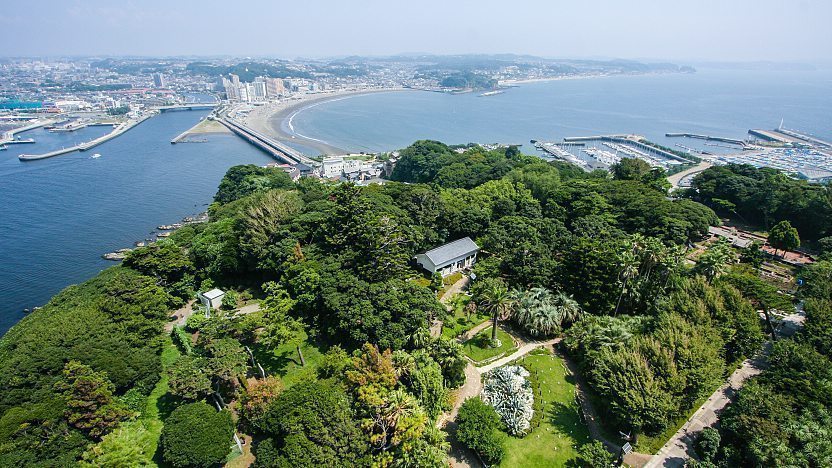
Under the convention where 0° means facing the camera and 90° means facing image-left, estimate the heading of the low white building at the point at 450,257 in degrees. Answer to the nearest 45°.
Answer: approximately 315°

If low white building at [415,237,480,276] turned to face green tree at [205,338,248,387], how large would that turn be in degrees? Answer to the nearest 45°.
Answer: approximately 90° to its right

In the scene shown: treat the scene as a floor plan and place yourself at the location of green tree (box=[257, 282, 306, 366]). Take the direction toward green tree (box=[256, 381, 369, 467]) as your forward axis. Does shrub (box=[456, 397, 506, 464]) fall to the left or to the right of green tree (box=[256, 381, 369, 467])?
left

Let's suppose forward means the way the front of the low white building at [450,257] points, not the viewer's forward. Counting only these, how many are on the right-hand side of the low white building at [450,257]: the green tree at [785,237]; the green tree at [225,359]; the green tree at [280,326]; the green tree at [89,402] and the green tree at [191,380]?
4

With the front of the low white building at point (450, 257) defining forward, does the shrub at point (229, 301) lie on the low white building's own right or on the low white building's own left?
on the low white building's own right

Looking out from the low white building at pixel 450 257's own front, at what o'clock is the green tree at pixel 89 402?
The green tree is roughly at 3 o'clock from the low white building.

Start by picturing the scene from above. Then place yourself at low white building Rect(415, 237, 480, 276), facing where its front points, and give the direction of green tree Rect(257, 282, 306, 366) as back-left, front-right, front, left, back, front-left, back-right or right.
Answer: right

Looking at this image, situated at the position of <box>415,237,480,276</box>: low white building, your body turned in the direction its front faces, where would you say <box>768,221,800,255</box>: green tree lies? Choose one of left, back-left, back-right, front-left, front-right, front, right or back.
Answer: front-left

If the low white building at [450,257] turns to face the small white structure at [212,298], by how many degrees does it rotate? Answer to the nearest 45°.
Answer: approximately 135° to its right

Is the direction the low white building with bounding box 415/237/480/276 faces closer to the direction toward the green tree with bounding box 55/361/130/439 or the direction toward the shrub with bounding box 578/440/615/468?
the shrub

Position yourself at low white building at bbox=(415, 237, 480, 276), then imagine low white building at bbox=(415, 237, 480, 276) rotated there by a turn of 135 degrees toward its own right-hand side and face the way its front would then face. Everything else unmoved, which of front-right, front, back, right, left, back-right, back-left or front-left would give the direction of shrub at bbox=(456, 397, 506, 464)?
left

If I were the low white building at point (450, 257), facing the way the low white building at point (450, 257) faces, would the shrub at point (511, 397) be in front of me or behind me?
in front

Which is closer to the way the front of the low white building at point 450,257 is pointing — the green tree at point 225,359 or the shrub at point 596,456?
the shrub

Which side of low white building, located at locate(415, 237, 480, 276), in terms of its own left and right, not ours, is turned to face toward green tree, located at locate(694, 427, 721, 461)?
front
